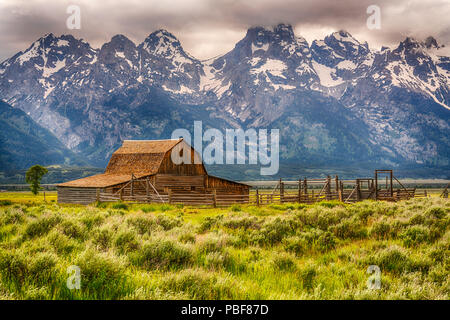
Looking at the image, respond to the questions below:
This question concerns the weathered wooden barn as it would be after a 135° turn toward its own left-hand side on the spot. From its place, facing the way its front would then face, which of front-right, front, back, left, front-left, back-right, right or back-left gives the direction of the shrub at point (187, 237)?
back

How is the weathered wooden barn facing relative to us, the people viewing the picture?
facing the viewer and to the right of the viewer

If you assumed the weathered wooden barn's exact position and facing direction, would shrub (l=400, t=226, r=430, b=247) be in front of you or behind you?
in front

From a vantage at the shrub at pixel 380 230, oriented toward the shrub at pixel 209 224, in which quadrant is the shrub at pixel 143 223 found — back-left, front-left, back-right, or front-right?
front-left

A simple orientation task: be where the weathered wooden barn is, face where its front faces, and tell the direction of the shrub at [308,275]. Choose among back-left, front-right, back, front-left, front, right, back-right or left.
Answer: front-right

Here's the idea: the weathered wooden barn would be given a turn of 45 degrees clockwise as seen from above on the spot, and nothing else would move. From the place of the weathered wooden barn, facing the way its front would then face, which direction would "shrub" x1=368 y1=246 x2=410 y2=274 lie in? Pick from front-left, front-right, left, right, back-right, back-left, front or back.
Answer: front

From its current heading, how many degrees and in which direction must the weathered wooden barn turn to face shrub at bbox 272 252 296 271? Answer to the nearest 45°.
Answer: approximately 45° to its right

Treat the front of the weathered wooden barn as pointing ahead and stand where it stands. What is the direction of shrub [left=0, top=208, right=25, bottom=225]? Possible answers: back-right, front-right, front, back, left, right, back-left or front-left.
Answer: front-right

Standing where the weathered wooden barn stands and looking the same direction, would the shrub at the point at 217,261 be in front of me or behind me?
in front

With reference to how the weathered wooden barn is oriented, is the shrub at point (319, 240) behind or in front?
in front
